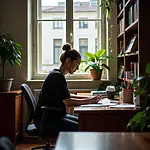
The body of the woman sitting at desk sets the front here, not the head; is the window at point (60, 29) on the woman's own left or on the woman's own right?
on the woman's own left

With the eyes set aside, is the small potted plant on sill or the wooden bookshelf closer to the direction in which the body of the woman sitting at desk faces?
the wooden bookshelf

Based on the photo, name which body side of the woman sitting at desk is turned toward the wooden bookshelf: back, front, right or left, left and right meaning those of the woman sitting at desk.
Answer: front

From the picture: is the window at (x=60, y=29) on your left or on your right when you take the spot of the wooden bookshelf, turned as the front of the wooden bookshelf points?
on your right

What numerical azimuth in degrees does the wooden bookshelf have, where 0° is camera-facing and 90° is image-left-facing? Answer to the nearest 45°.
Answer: approximately 45°

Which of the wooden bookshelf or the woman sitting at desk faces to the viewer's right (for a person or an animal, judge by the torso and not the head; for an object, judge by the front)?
the woman sitting at desk

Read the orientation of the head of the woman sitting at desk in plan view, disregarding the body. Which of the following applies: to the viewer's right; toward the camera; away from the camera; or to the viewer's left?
to the viewer's right

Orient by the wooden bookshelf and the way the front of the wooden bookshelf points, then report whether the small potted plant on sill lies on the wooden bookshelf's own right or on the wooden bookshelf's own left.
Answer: on the wooden bookshelf's own right

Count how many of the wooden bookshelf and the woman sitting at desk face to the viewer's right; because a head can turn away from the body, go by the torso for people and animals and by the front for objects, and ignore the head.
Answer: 1

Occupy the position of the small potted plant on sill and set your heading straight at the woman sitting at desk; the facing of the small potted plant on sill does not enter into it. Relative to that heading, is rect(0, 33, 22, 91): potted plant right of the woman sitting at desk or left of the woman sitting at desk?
right

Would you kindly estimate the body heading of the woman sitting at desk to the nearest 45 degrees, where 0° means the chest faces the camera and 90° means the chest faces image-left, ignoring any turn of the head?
approximately 270°
